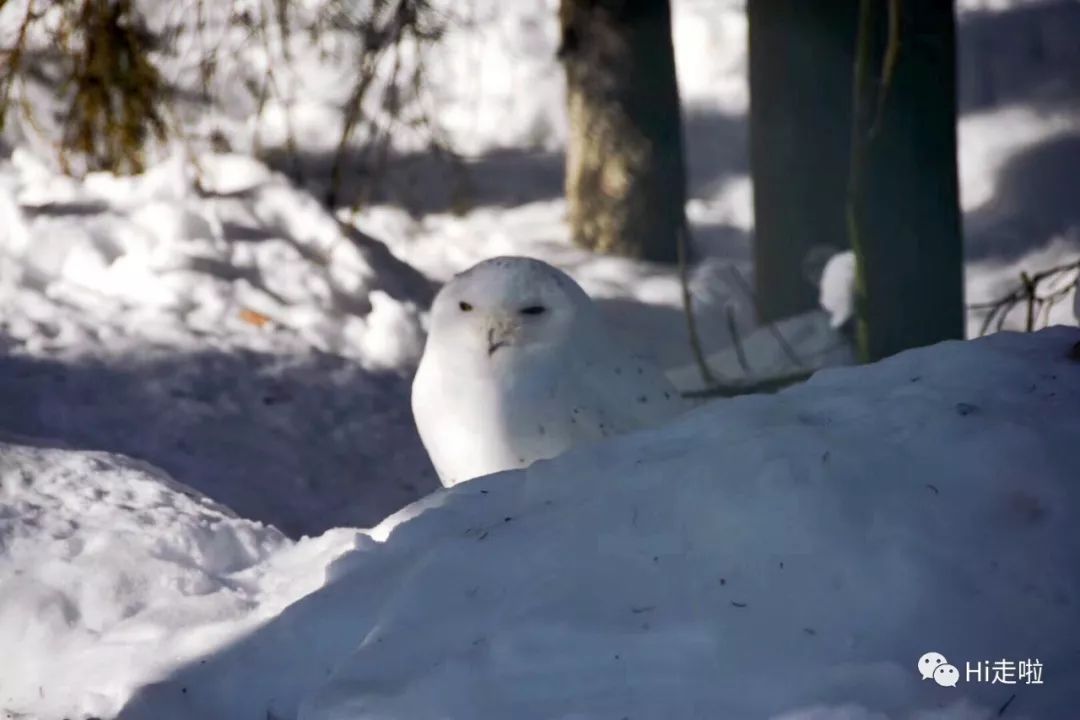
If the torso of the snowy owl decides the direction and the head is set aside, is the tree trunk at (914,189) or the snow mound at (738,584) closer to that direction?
the snow mound

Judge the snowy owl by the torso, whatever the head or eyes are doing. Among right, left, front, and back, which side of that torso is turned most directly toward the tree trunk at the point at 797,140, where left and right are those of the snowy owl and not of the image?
back

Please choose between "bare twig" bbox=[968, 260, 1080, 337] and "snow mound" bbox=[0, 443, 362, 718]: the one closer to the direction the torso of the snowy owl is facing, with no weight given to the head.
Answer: the snow mound

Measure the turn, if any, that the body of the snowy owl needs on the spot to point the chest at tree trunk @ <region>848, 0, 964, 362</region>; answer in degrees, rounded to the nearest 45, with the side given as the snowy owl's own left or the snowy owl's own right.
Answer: approximately 180°

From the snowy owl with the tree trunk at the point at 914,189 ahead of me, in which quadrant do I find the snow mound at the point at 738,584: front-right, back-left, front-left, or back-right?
back-right

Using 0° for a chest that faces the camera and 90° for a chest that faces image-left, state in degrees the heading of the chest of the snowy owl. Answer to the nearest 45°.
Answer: approximately 45°

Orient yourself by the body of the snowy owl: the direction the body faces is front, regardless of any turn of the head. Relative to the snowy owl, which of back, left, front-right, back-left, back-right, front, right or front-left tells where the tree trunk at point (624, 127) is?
back-right

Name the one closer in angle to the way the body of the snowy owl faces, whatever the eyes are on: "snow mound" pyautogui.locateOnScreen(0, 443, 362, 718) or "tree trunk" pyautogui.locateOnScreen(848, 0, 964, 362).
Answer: the snow mound

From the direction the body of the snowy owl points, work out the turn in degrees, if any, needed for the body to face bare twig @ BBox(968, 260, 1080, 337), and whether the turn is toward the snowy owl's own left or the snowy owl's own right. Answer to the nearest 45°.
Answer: approximately 135° to the snowy owl's own left
